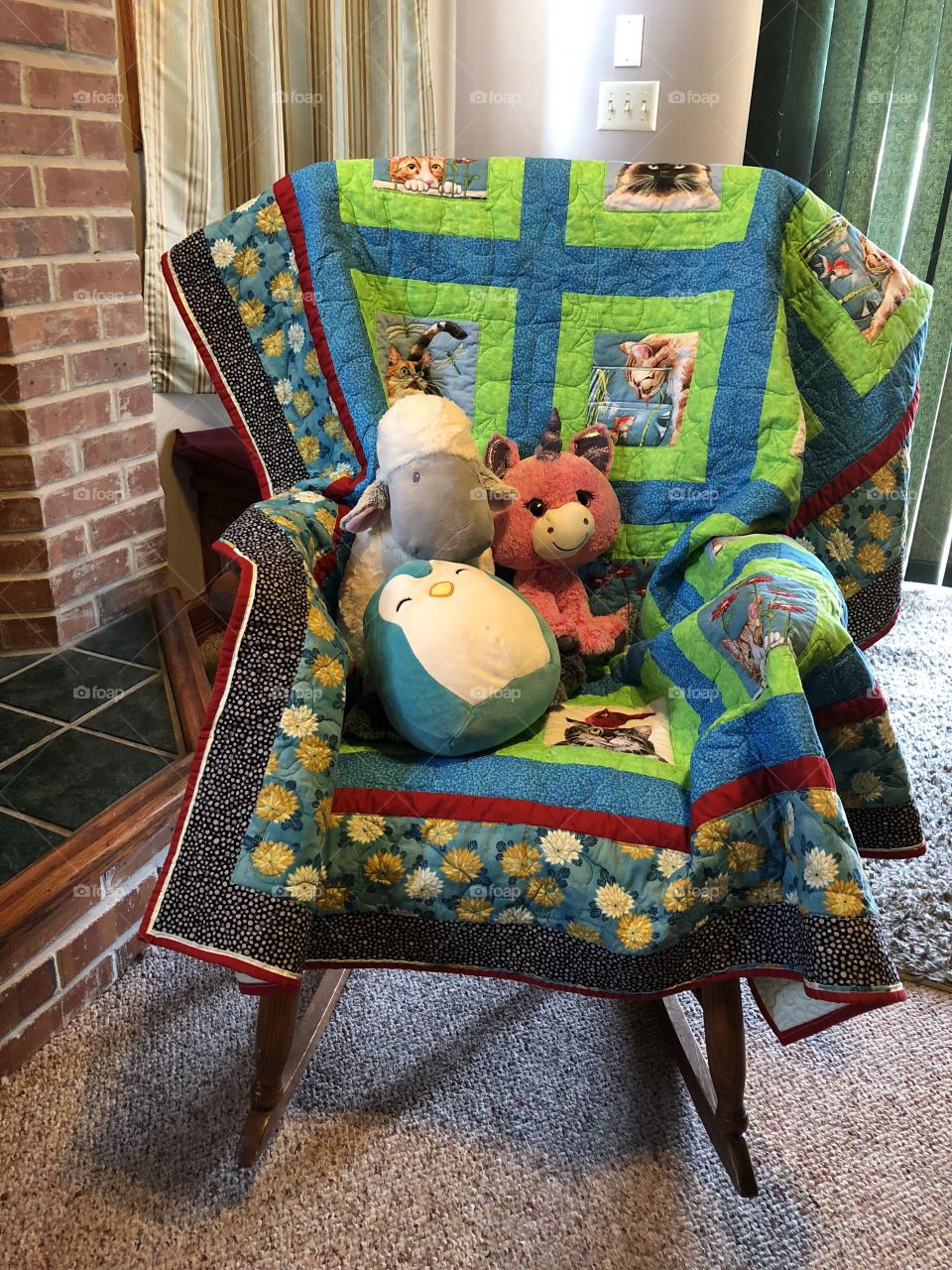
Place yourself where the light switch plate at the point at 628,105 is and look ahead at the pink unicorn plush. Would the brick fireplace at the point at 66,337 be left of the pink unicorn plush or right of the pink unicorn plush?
right

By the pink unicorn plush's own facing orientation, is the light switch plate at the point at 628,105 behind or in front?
behind

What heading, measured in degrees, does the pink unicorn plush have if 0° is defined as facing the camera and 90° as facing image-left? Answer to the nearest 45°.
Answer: approximately 0°

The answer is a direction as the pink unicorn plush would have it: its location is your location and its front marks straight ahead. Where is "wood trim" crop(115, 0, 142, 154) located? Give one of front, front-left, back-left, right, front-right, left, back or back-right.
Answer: back-right

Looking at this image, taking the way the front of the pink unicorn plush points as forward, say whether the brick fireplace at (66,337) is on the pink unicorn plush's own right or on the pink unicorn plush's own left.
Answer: on the pink unicorn plush's own right
